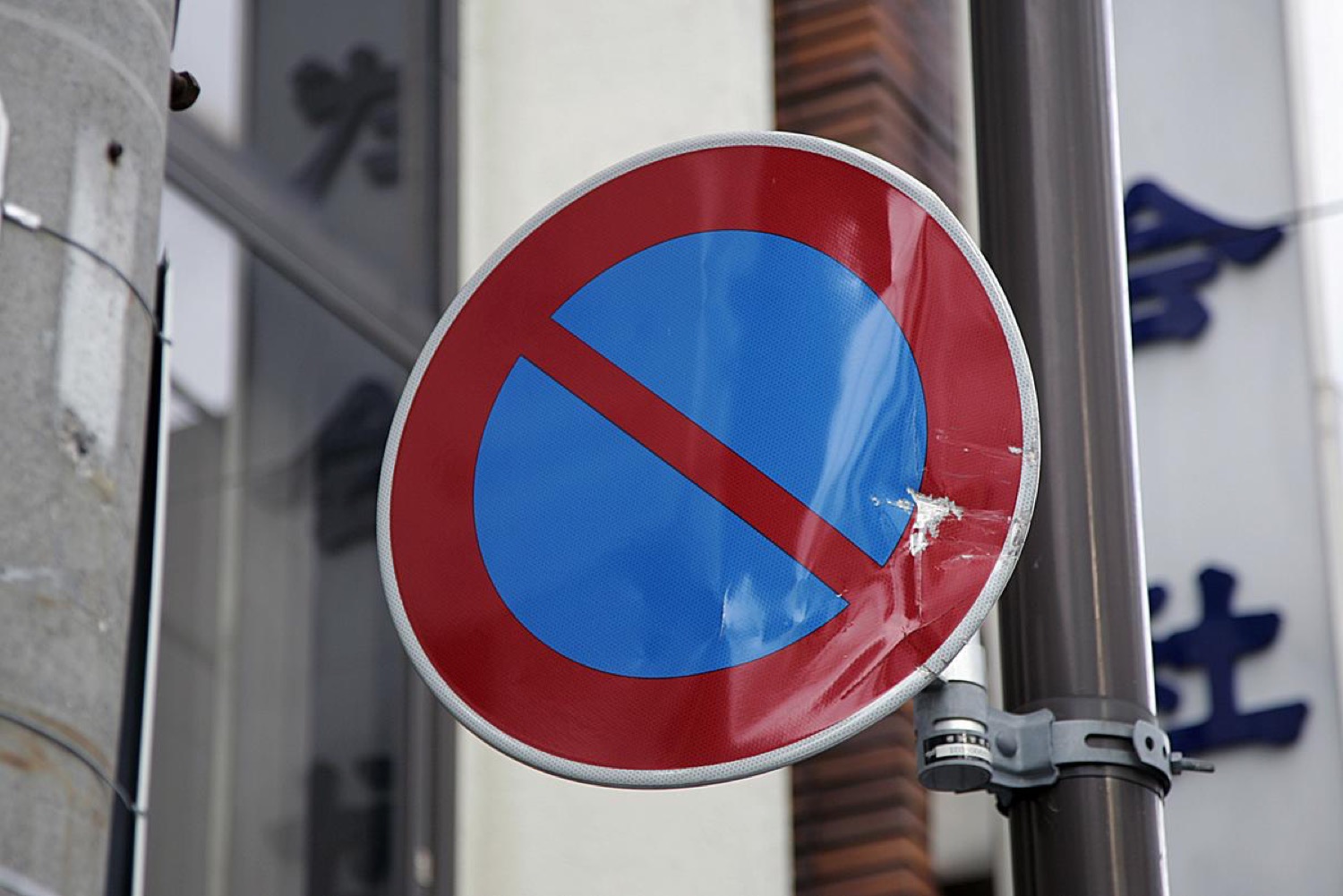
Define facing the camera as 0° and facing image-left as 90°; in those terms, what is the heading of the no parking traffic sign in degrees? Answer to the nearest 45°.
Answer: approximately 0°
